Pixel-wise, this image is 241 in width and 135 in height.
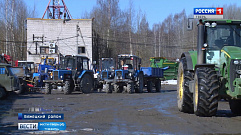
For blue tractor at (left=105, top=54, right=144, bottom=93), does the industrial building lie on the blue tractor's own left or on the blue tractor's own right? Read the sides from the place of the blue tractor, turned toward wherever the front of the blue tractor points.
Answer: on the blue tractor's own right

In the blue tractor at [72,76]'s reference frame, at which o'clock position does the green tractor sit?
The green tractor is roughly at 10 o'clock from the blue tractor.

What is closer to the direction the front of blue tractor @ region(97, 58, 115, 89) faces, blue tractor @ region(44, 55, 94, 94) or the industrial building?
the blue tractor

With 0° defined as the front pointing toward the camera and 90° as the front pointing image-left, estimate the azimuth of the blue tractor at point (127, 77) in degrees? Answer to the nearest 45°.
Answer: approximately 45°

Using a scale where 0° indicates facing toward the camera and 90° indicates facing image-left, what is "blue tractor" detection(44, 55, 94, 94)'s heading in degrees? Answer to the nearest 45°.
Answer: approximately 45°
